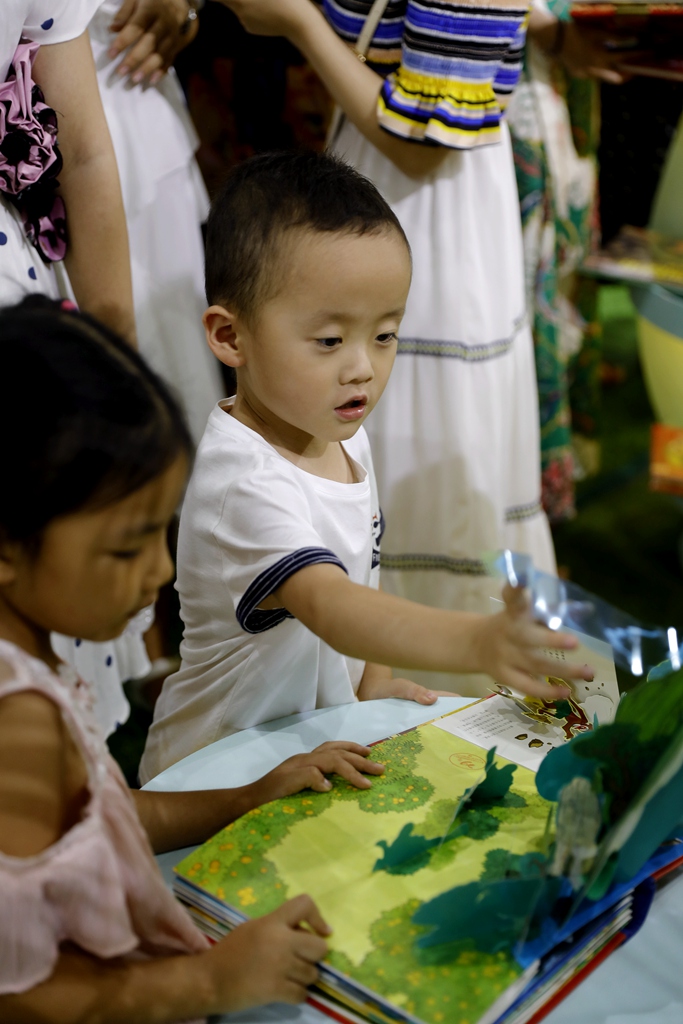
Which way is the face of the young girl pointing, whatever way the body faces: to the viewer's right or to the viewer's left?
to the viewer's right

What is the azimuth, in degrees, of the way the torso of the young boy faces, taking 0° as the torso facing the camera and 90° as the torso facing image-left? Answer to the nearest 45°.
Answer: approximately 315°
